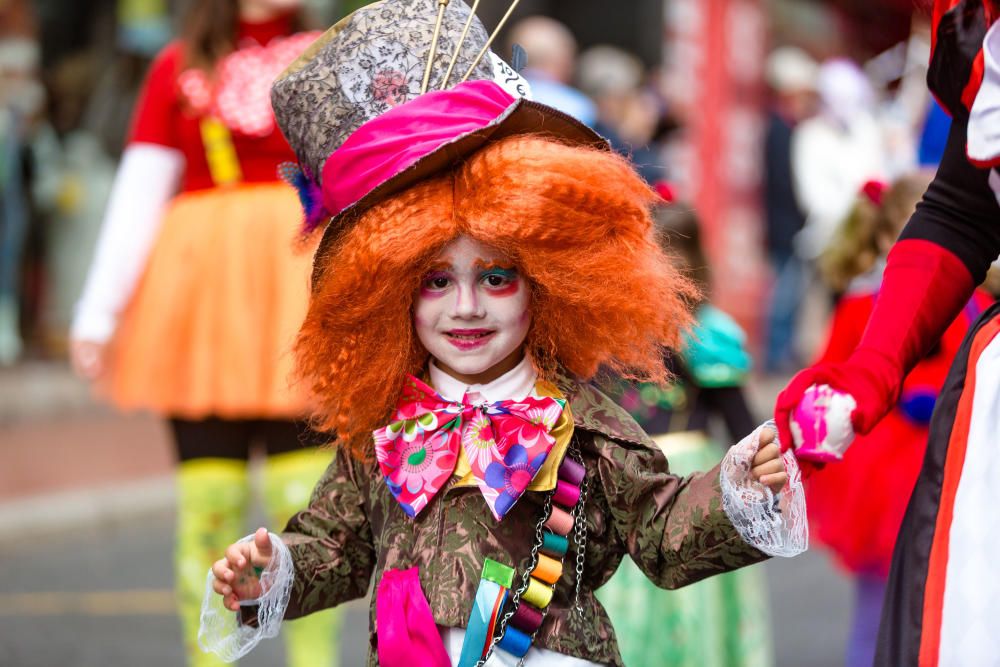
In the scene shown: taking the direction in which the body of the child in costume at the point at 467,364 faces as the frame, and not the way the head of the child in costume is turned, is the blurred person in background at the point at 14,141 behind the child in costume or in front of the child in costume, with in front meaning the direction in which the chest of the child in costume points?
behind

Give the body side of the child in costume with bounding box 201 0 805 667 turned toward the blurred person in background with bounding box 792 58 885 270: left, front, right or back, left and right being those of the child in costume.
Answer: back

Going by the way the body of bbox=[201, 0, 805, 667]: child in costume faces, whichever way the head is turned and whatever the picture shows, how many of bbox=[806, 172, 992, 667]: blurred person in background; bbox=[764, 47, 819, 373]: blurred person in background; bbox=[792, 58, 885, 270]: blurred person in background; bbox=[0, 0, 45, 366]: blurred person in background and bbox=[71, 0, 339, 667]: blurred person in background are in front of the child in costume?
0

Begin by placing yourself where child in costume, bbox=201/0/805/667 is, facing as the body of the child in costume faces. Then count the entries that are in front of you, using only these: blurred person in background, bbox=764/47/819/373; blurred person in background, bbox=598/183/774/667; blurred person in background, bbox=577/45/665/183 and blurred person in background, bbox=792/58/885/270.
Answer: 0

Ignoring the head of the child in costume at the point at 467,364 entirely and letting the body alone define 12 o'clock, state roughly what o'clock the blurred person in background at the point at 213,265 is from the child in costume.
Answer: The blurred person in background is roughly at 5 o'clock from the child in costume.

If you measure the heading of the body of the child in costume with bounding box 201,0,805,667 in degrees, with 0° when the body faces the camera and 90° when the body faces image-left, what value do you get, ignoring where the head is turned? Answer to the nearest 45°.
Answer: approximately 0°

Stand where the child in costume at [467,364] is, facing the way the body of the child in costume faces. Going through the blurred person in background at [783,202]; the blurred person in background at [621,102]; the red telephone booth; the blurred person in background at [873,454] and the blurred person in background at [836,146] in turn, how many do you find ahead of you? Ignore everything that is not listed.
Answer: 0

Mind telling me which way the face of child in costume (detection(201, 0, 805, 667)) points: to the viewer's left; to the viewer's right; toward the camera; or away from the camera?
toward the camera

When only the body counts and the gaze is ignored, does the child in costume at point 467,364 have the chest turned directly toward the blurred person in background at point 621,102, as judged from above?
no

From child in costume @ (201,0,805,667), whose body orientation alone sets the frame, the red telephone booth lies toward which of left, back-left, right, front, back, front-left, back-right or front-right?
back

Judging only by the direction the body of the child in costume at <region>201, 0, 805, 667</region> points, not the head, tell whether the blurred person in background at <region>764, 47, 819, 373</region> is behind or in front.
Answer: behind
